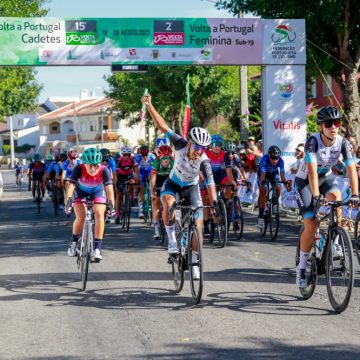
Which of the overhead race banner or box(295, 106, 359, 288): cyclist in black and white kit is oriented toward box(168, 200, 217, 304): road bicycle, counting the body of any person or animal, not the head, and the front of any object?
the overhead race banner

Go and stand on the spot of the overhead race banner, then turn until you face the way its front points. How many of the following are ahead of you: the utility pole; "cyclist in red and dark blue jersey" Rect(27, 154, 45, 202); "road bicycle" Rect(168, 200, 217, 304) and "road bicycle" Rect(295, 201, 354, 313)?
2

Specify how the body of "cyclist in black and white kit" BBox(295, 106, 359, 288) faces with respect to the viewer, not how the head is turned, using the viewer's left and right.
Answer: facing the viewer and to the right of the viewer

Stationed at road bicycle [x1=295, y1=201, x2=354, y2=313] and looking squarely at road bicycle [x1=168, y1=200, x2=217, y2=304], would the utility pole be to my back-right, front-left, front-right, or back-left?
front-right

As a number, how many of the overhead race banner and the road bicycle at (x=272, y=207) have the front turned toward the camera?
2

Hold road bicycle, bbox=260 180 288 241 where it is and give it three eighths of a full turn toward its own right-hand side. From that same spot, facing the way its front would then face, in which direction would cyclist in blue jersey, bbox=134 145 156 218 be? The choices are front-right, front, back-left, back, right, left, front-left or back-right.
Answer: front

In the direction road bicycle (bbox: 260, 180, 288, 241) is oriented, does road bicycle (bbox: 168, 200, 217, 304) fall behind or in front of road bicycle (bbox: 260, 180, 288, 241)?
in front

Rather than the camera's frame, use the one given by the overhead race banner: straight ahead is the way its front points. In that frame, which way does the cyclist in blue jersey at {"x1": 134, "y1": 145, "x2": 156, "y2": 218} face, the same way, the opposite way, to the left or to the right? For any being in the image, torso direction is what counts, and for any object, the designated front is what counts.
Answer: the same way

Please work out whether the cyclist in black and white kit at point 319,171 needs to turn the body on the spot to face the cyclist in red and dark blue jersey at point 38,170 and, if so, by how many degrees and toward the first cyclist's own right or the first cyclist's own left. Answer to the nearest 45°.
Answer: approximately 180°

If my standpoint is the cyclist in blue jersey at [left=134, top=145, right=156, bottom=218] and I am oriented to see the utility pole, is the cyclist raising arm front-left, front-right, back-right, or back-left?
back-right

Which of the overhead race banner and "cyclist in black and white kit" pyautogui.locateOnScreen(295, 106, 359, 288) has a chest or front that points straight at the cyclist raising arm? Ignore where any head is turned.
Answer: the overhead race banner

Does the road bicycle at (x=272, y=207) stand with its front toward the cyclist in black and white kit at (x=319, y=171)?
yes

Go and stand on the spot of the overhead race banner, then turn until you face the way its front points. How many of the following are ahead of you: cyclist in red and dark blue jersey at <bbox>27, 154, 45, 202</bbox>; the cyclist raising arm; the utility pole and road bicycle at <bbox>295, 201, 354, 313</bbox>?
2

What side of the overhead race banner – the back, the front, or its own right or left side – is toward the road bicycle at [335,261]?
front

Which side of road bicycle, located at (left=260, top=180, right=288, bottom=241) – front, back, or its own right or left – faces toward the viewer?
front

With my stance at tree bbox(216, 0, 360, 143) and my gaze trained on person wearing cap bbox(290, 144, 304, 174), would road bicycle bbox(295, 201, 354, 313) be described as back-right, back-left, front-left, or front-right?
front-left
